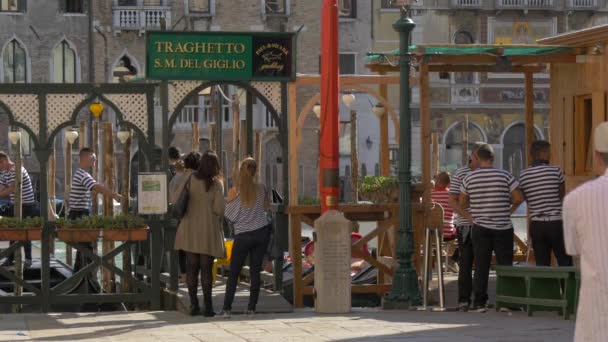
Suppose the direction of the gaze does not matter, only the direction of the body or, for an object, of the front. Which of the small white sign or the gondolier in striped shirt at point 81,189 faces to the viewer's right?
the gondolier in striped shirt

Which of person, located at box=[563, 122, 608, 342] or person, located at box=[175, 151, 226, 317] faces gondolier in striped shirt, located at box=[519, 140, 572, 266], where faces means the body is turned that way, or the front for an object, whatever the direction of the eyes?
person, located at box=[563, 122, 608, 342]

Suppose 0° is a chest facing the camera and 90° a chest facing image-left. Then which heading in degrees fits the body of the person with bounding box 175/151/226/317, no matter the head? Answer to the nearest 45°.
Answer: approximately 180°

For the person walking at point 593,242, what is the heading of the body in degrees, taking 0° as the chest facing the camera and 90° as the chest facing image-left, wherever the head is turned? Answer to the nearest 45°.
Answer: approximately 180°

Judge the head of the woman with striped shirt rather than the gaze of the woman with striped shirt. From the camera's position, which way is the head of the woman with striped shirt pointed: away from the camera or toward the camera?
away from the camera

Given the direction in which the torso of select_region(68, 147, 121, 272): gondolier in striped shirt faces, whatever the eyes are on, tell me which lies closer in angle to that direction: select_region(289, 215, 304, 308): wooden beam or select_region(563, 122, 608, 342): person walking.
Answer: the wooden beam

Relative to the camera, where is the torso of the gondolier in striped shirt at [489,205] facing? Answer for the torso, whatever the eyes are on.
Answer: away from the camera

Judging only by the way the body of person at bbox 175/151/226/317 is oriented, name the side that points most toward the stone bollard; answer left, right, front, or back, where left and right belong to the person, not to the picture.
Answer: right

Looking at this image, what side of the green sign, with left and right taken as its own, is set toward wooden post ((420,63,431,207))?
left

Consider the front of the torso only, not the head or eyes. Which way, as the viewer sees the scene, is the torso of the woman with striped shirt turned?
away from the camera

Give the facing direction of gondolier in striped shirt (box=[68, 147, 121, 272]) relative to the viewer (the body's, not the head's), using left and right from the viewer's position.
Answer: facing to the right of the viewer

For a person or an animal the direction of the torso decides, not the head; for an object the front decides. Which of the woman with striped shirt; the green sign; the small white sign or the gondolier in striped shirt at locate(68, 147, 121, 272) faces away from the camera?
the woman with striped shirt
